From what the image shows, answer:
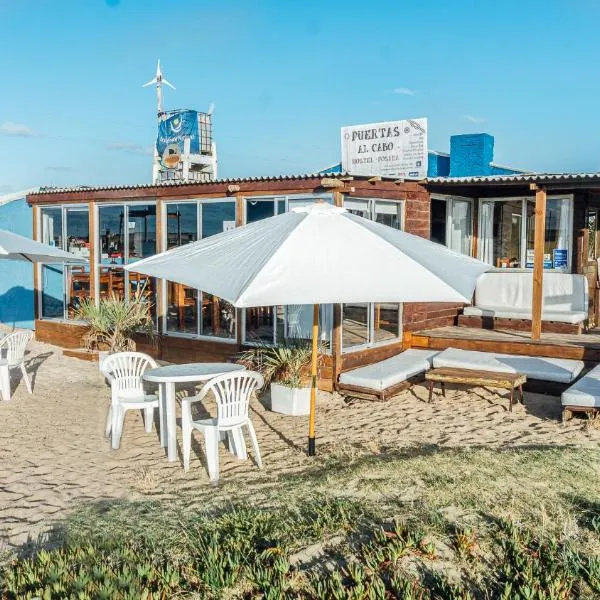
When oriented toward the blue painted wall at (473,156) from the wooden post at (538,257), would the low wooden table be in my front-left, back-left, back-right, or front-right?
back-left

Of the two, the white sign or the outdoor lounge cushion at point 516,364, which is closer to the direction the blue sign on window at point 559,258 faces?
the outdoor lounge cushion

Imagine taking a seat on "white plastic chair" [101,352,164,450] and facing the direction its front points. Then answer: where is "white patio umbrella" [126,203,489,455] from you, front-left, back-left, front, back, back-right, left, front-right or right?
front

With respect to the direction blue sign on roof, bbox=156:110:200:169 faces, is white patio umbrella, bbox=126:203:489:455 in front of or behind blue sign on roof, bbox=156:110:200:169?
in front

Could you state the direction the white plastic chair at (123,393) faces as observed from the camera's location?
facing the viewer and to the right of the viewer

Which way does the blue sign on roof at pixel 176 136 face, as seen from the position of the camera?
facing the viewer

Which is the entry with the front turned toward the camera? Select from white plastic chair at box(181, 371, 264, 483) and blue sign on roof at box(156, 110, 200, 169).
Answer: the blue sign on roof

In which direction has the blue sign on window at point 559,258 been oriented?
toward the camera

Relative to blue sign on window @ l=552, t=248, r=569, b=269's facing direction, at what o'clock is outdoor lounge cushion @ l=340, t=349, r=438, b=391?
The outdoor lounge cushion is roughly at 1 o'clock from the blue sign on window.

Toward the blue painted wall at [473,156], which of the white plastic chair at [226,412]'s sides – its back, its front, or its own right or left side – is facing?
right

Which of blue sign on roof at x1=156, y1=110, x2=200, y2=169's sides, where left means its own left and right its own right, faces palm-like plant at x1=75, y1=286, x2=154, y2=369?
front

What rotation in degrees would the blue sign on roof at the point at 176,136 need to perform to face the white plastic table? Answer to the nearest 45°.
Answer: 0° — it already faces it

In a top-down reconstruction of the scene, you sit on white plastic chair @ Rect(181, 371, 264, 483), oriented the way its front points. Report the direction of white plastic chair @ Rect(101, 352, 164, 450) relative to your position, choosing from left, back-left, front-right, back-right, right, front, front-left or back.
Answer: front

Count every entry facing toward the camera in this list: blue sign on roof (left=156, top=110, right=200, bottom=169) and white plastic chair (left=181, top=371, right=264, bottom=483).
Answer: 1

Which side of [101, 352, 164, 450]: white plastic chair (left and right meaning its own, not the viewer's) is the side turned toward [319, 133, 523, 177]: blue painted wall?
left

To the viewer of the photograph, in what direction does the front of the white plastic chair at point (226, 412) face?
facing away from the viewer and to the left of the viewer

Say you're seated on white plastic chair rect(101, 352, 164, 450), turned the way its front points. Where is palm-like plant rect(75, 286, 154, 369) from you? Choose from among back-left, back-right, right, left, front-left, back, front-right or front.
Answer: back-left

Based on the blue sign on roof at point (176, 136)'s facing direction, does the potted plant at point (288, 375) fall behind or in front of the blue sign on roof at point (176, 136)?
in front
